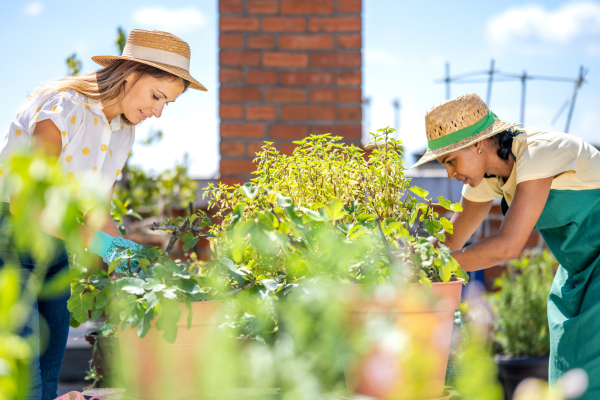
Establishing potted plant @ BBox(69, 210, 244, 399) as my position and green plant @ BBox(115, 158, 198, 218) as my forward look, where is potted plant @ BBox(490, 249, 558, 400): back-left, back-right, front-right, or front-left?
front-right

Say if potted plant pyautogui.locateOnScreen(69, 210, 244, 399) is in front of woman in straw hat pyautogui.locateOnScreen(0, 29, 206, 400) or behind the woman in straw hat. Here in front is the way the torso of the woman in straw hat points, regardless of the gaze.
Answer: in front

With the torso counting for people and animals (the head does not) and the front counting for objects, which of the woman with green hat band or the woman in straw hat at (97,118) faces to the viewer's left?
the woman with green hat band

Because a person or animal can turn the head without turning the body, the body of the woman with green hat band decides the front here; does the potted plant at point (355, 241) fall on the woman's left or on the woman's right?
on the woman's left

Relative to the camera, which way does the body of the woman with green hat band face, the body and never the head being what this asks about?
to the viewer's left

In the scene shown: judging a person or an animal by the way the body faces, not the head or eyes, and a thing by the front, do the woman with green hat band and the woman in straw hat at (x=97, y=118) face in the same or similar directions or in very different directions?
very different directions

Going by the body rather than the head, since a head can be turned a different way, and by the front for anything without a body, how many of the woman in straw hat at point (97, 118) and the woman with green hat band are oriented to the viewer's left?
1

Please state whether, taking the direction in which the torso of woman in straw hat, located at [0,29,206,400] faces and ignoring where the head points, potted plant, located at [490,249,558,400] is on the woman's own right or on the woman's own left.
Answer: on the woman's own left
